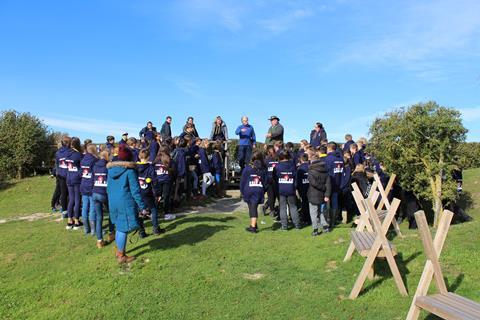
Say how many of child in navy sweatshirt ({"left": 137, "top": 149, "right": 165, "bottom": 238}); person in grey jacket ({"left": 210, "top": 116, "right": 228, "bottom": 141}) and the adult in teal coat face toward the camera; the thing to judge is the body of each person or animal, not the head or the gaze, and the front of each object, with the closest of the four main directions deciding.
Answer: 1

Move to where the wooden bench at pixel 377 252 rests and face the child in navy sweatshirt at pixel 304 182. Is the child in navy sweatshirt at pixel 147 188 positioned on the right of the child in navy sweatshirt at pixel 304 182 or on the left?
left

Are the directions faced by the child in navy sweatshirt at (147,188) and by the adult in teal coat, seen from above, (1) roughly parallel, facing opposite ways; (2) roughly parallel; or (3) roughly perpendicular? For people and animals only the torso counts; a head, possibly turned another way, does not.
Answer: roughly parallel

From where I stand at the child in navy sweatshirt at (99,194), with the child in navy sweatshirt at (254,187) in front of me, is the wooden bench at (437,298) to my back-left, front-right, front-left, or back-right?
front-right

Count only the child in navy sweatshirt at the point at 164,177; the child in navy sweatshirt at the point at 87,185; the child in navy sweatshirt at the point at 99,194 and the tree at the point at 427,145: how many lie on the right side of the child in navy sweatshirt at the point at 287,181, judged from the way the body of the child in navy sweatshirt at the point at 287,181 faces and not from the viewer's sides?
1

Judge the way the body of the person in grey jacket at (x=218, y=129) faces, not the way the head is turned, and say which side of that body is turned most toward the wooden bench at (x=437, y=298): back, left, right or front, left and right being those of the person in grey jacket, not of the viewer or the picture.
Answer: front

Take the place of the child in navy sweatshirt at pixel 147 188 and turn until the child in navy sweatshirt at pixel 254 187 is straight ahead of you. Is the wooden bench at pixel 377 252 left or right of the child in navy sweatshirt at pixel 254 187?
right

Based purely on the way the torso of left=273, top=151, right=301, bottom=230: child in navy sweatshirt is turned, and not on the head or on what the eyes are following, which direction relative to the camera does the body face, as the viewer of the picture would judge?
away from the camera

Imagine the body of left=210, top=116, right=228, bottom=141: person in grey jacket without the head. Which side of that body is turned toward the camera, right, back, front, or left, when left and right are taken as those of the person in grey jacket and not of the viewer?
front

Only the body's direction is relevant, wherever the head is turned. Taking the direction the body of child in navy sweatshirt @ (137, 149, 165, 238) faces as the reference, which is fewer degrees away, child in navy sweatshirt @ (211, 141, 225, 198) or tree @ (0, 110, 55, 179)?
the child in navy sweatshirt

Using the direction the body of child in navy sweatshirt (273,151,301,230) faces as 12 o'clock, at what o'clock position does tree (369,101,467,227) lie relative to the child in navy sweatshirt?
The tree is roughly at 3 o'clock from the child in navy sweatshirt.

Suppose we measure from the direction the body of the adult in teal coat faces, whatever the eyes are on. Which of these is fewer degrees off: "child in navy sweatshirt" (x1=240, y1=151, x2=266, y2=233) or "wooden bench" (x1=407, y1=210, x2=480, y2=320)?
the child in navy sweatshirt

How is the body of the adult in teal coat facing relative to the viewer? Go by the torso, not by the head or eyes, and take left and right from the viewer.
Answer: facing away from the viewer and to the right of the viewer

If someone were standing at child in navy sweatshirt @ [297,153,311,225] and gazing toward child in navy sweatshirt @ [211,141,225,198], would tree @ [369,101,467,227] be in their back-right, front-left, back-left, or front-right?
back-right
